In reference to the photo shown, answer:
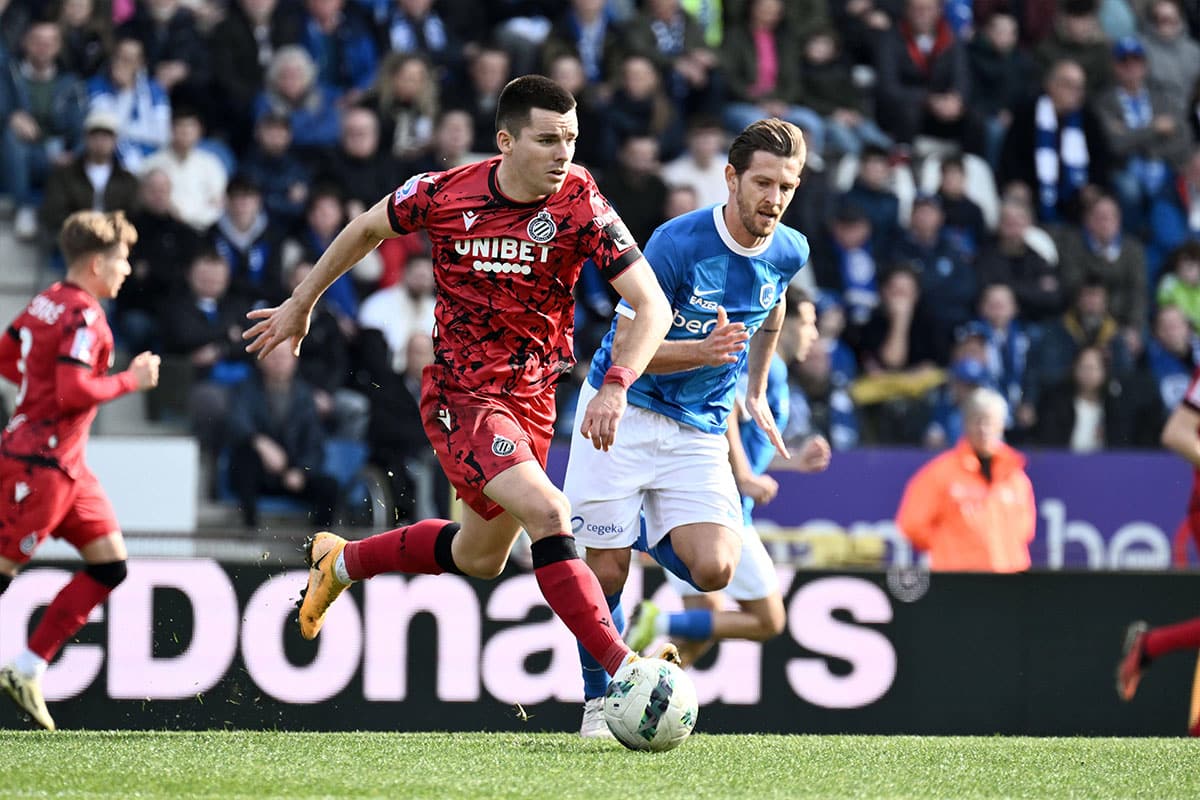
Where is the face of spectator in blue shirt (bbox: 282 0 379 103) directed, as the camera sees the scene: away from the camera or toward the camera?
toward the camera

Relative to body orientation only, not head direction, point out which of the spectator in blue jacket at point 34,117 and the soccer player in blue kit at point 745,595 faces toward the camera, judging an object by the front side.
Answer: the spectator in blue jacket

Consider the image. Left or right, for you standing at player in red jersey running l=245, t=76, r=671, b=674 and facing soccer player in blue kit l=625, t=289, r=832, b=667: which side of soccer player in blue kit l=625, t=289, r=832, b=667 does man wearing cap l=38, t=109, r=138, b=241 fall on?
left

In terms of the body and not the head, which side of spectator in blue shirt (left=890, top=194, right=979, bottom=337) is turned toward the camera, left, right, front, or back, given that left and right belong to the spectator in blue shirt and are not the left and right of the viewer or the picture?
front

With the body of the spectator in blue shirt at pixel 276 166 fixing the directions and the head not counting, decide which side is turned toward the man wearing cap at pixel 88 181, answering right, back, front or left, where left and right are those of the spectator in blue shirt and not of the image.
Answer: right

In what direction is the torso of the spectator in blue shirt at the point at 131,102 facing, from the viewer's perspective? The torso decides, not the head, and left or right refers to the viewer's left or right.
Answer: facing the viewer

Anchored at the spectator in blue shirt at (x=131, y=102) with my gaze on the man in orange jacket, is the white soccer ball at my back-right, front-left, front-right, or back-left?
front-right

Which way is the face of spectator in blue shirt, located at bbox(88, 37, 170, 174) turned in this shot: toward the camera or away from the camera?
toward the camera

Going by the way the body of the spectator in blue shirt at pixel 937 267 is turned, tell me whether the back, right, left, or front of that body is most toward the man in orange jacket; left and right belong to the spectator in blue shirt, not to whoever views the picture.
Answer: front

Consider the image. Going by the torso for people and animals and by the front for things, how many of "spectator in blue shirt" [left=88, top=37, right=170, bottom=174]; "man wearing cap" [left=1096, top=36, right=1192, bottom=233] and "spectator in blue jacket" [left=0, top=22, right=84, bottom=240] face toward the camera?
3

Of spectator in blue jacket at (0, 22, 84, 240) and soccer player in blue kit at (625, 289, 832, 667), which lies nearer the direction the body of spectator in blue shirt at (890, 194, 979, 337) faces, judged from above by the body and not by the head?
the soccer player in blue kit

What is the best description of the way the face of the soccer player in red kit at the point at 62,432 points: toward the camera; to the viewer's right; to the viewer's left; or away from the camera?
to the viewer's right

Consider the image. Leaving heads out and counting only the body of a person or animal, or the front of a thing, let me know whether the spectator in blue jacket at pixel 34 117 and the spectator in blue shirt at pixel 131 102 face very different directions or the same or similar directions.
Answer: same or similar directions

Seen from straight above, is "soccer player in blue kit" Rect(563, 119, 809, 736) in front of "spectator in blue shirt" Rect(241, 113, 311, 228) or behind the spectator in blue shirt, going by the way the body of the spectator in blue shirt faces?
in front

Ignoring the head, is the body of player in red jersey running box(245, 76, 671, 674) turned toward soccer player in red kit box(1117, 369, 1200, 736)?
no

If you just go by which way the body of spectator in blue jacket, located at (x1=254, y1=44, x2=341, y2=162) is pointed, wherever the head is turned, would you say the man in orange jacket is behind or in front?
in front

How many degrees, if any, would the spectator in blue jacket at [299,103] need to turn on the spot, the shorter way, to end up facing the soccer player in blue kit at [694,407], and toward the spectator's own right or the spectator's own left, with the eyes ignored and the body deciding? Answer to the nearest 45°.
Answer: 0° — they already face them

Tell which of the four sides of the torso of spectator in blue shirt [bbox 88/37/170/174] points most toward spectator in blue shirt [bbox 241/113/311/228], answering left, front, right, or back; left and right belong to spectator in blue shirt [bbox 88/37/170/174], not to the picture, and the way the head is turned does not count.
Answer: left
